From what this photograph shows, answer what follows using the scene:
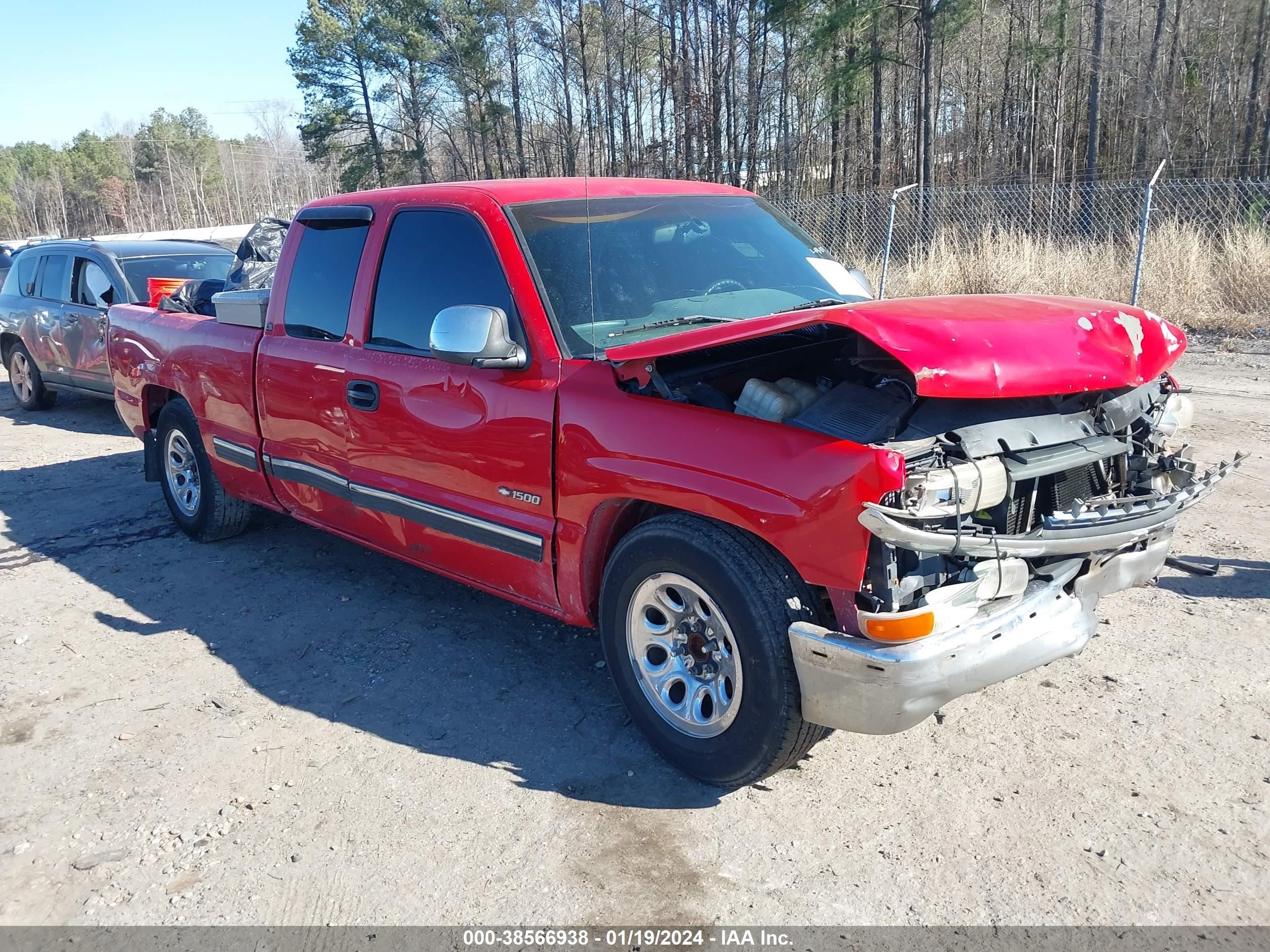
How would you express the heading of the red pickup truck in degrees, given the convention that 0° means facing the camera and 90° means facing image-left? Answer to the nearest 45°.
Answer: approximately 315°

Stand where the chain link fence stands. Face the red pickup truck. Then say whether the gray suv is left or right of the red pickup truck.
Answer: right

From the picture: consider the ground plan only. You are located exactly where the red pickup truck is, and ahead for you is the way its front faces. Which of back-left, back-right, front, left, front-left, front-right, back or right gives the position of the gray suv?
back

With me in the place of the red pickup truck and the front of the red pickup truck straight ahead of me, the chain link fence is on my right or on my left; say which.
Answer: on my left
